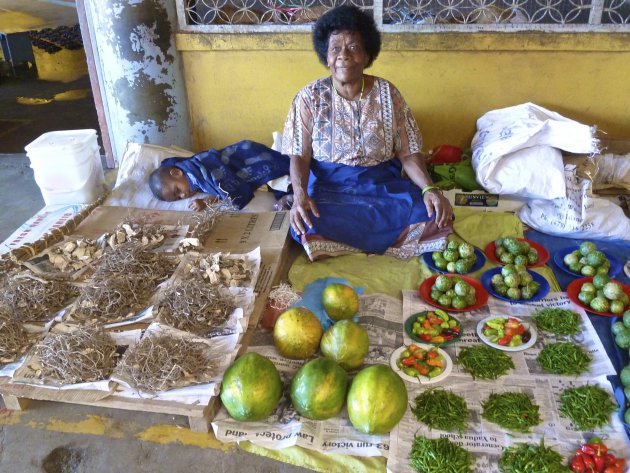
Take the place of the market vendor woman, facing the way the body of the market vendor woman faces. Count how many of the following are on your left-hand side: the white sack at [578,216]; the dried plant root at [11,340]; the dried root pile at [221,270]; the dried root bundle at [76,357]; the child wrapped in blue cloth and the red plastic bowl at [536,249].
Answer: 2

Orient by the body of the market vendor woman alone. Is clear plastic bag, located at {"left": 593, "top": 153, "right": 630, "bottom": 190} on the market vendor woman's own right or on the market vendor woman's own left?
on the market vendor woman's own left

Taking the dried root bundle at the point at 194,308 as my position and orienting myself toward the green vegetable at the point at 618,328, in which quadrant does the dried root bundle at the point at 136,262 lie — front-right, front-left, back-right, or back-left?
back-left

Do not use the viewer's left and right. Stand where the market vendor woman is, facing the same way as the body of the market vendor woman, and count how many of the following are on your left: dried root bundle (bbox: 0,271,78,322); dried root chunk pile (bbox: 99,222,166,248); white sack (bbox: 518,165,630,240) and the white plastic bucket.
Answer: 1

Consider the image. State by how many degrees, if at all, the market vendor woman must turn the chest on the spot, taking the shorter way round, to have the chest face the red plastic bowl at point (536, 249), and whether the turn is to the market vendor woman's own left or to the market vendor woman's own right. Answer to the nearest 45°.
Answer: approximately 90° to the market vendor woman's own left

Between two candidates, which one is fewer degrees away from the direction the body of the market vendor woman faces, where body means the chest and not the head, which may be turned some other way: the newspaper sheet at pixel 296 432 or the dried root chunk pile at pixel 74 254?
the newspaper sheet

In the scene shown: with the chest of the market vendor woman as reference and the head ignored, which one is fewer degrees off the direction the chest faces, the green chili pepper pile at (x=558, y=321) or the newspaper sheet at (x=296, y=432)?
the newspaper sheet

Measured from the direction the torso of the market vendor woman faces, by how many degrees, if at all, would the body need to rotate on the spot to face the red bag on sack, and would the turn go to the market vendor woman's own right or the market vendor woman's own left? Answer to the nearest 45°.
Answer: approximately 135° to the market vendor woman's own left

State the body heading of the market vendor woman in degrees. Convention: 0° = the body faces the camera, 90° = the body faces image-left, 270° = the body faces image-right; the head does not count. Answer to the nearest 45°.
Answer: approximately 0°

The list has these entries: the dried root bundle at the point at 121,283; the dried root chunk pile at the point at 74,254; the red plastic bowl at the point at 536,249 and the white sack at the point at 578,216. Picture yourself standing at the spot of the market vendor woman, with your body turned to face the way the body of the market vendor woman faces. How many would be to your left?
2

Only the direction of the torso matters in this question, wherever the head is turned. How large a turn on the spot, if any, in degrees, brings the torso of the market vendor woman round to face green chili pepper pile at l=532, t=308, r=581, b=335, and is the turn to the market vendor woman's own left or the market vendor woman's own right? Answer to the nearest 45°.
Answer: approximately 45° to the market vendor woman's own left

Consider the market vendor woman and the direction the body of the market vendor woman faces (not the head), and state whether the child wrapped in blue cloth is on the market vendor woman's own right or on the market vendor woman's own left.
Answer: on the market vendor woman's own right

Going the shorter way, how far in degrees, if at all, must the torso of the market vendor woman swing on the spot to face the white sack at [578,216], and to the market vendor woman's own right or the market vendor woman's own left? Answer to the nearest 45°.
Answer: approximately 90° to the market vendor woman's own left

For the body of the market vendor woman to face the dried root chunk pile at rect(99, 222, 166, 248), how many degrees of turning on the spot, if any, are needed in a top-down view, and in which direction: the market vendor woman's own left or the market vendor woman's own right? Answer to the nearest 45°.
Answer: approximately 90° to the market vendor woman's own right

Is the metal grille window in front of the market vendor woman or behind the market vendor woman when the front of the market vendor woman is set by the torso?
behind
